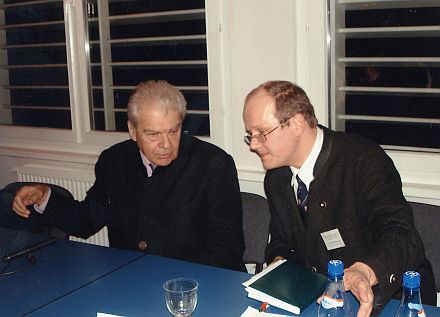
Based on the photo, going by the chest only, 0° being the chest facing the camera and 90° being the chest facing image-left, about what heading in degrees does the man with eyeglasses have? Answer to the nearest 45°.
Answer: approximately 45°

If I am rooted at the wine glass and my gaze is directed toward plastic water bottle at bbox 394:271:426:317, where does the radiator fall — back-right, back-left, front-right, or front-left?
back-left

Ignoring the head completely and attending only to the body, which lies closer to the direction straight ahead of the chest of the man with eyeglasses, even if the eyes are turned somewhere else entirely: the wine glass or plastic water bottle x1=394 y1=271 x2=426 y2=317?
the wine glass

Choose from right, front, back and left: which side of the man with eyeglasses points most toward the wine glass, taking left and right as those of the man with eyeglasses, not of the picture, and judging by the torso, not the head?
front

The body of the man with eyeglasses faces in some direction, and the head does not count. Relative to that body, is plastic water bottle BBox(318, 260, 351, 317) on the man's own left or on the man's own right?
on the man's own left

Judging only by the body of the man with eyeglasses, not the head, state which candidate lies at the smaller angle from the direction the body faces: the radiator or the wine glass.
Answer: the wine glass

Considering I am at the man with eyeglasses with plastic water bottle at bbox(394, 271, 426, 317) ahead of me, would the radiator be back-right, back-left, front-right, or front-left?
back-right

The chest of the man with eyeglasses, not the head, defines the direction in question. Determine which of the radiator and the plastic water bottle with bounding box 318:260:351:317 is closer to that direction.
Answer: the plastic water bottle

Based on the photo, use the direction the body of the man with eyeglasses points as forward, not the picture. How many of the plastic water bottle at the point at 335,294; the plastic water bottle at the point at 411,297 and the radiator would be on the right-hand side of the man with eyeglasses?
1

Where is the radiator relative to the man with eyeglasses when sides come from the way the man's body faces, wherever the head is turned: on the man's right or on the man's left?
on the man's right

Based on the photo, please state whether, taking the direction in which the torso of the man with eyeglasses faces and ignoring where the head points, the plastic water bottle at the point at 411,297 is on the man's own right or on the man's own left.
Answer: on the man's own left
